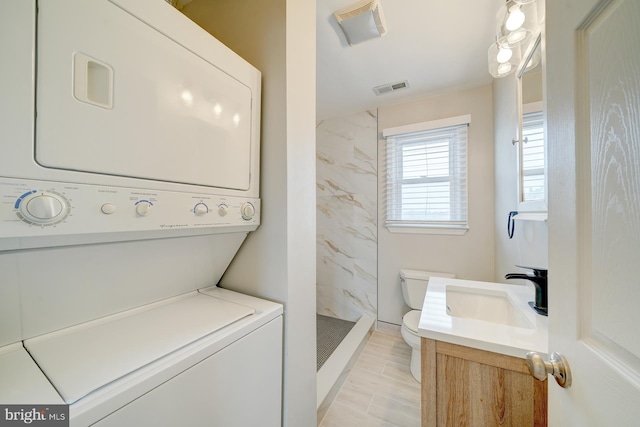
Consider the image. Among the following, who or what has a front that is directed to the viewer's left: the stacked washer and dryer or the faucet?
the faucet

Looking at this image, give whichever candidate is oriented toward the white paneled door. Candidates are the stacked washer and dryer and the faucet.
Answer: the stacked washer and dryer

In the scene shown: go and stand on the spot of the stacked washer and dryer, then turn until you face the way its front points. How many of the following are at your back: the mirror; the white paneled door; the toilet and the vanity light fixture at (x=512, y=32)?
0

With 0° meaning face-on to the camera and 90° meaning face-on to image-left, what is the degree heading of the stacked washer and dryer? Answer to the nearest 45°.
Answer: approximately 315°

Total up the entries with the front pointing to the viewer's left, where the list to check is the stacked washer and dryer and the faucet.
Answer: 1

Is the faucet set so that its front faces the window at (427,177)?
no

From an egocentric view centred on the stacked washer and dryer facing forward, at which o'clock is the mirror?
The mirror is roughly at 11 o'clock from the stacked washer and dryer.

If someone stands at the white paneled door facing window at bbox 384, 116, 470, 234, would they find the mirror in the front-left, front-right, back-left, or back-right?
front-right

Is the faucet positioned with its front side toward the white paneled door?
no

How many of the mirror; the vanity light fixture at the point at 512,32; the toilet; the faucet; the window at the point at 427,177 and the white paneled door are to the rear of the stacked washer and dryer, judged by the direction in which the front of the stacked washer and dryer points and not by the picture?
0

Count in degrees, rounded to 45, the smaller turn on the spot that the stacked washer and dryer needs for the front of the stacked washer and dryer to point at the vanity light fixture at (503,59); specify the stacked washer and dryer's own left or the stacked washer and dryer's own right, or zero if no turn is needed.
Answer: approximately 45° to the stacked washer and dryer's own left

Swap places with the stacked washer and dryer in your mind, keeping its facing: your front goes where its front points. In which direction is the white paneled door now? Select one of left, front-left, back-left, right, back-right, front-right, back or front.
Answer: front

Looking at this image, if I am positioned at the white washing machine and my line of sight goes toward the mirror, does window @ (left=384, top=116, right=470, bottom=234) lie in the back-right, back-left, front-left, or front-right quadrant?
front-left

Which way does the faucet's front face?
to the viewer's left
